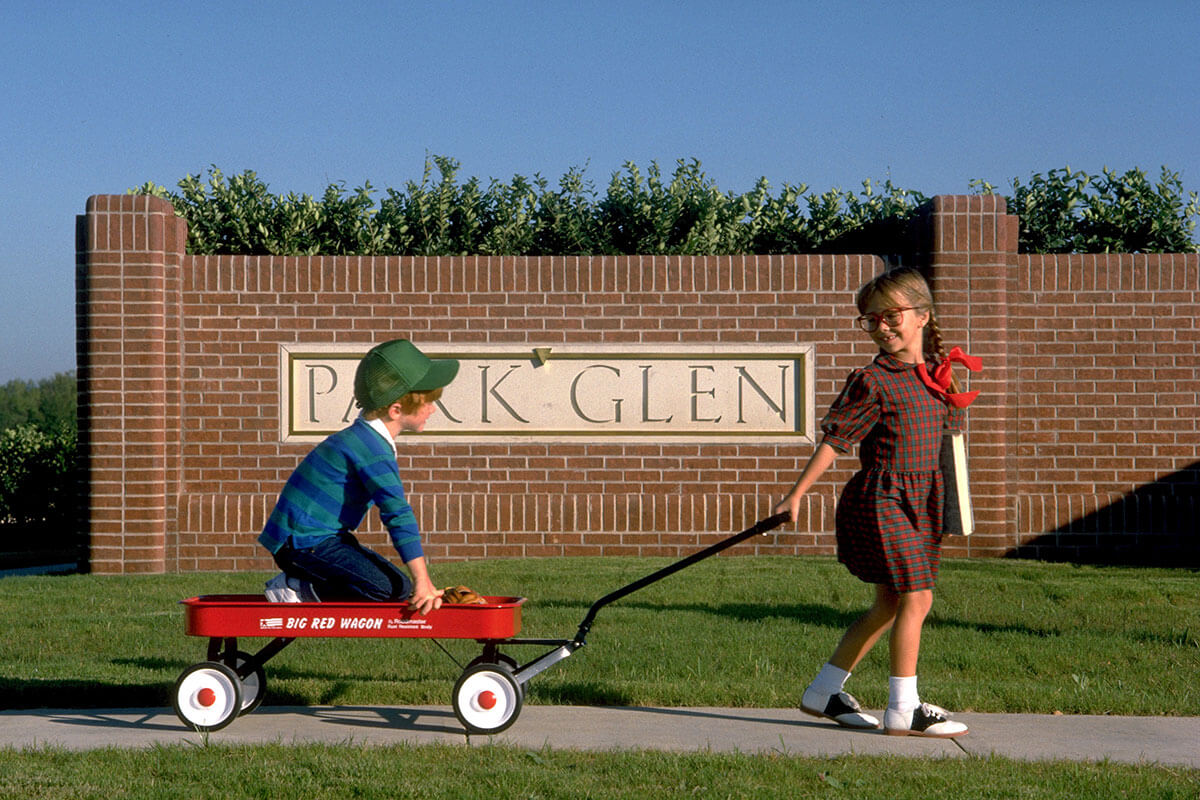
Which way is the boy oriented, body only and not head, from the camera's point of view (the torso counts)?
to the viewer's right

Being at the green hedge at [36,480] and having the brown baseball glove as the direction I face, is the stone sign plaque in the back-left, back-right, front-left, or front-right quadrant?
front-left

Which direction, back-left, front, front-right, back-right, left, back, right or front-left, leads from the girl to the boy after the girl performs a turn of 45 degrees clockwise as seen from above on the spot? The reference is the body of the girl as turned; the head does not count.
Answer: right

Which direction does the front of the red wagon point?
to the viewer's right

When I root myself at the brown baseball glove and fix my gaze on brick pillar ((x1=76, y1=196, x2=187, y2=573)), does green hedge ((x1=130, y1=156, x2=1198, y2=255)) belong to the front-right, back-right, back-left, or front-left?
front-right

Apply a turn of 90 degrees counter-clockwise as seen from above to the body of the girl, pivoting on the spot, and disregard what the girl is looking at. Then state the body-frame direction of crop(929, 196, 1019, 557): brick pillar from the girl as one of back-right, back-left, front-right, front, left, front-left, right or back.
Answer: front-left

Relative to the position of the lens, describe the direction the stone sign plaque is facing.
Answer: facing the viewer

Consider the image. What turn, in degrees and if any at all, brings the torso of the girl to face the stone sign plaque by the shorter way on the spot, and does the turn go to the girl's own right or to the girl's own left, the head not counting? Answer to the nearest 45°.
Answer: approximately 135° to the girl's own left

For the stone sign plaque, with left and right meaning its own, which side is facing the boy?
front

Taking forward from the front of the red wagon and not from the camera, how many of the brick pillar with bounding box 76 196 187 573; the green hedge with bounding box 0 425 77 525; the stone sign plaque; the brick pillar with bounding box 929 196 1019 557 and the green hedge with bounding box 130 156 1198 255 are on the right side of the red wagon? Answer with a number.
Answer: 0

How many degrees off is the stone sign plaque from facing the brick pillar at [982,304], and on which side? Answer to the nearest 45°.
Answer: approximately 90° to its left

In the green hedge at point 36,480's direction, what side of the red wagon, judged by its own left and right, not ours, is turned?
left

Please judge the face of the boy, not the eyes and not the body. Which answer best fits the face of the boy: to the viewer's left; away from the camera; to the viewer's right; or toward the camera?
to the viewer's right

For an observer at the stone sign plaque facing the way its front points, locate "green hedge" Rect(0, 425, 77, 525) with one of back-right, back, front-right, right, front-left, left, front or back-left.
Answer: back-right

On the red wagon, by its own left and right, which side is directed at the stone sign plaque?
left

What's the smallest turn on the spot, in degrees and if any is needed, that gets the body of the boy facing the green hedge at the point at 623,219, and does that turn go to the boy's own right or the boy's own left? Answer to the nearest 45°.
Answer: approximately 90° to the boy's own left

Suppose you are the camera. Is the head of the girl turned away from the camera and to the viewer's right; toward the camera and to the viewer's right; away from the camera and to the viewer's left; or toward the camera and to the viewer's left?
toward the camera and to the viewer's left

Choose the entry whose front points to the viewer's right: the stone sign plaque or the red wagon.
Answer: the red wagon

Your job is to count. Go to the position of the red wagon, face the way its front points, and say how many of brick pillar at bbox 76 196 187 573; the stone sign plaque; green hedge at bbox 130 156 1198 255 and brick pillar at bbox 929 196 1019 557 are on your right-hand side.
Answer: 0
